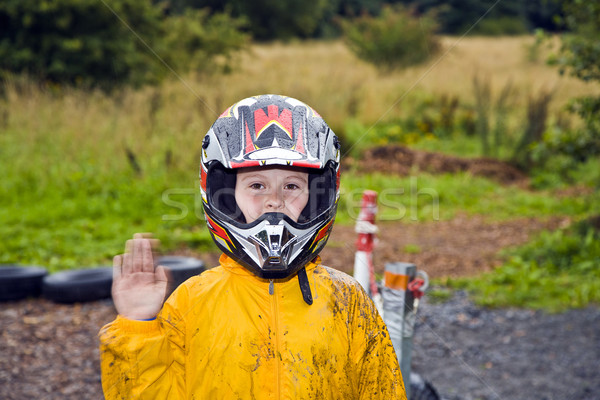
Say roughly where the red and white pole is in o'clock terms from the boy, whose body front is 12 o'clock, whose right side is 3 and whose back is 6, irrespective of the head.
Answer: The red and white pole is roughly at 7 o'clock from the boy.

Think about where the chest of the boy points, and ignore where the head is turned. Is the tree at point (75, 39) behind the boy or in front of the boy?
behind

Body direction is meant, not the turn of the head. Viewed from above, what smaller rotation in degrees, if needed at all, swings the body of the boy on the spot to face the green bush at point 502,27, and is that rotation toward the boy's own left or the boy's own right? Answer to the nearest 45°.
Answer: approximately 135° to the boy's own left

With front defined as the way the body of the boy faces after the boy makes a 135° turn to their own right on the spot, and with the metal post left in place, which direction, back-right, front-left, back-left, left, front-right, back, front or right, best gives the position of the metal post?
right

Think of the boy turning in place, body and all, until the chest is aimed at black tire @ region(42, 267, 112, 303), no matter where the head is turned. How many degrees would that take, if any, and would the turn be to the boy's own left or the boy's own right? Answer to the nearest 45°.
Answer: approximately 135° to the boy's own right

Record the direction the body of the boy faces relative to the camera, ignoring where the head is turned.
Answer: toward the camera

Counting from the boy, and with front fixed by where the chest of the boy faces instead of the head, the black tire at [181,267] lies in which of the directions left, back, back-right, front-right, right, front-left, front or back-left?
back

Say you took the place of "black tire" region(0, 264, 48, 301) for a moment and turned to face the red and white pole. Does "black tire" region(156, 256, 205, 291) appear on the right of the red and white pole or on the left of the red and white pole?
left
